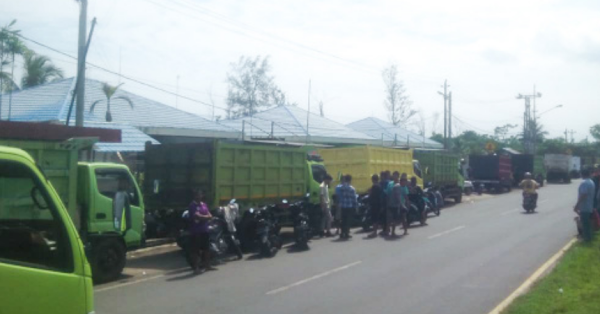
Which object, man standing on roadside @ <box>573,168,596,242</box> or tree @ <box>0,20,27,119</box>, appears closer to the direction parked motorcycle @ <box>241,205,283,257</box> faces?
the man standing on roadside

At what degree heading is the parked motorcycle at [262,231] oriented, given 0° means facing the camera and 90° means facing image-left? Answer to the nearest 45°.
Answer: approximately 315°

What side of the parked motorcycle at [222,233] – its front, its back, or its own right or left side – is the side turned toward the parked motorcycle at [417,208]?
left

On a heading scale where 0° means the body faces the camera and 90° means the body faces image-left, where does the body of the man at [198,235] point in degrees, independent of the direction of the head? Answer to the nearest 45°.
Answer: approximately 315°

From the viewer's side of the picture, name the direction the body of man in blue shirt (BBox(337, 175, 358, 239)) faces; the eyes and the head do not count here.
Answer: away from the camera

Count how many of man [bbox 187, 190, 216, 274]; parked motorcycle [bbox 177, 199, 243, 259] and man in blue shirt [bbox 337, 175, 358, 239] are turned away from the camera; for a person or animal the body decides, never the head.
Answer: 1

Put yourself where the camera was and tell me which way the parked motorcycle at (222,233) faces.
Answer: facing the viewer and to the right of the viewer
